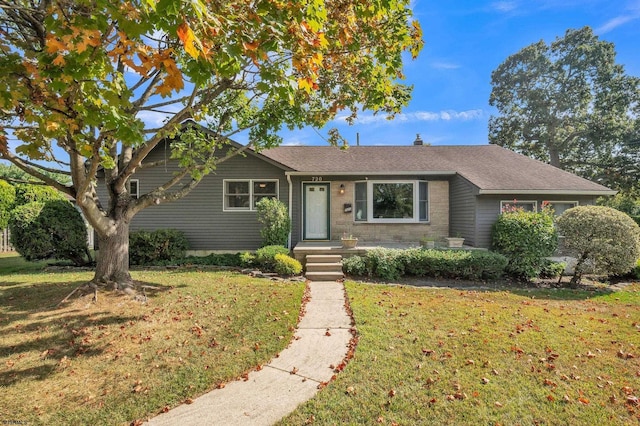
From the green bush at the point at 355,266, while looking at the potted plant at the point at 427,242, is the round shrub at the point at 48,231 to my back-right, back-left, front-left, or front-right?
back-left

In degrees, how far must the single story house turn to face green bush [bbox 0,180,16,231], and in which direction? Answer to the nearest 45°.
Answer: approximately 90° to its right

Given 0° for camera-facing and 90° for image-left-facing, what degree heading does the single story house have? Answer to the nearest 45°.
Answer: approximately 0°

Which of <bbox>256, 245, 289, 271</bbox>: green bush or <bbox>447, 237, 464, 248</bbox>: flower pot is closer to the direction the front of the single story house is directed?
the green bush

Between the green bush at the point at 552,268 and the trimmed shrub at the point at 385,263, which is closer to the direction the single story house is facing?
the trimmed shrub

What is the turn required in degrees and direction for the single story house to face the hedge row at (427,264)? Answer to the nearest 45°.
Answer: approximately 45° to its left

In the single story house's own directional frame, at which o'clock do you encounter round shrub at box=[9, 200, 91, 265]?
The round shrub is roughly at 2 o'clock from the single story house.

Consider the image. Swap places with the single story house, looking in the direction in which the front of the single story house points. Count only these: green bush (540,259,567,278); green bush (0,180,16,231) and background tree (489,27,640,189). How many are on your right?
1

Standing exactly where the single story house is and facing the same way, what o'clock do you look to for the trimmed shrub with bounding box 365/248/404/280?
The trimmed shrub is roughly at 11 o'clock from the single story house.
